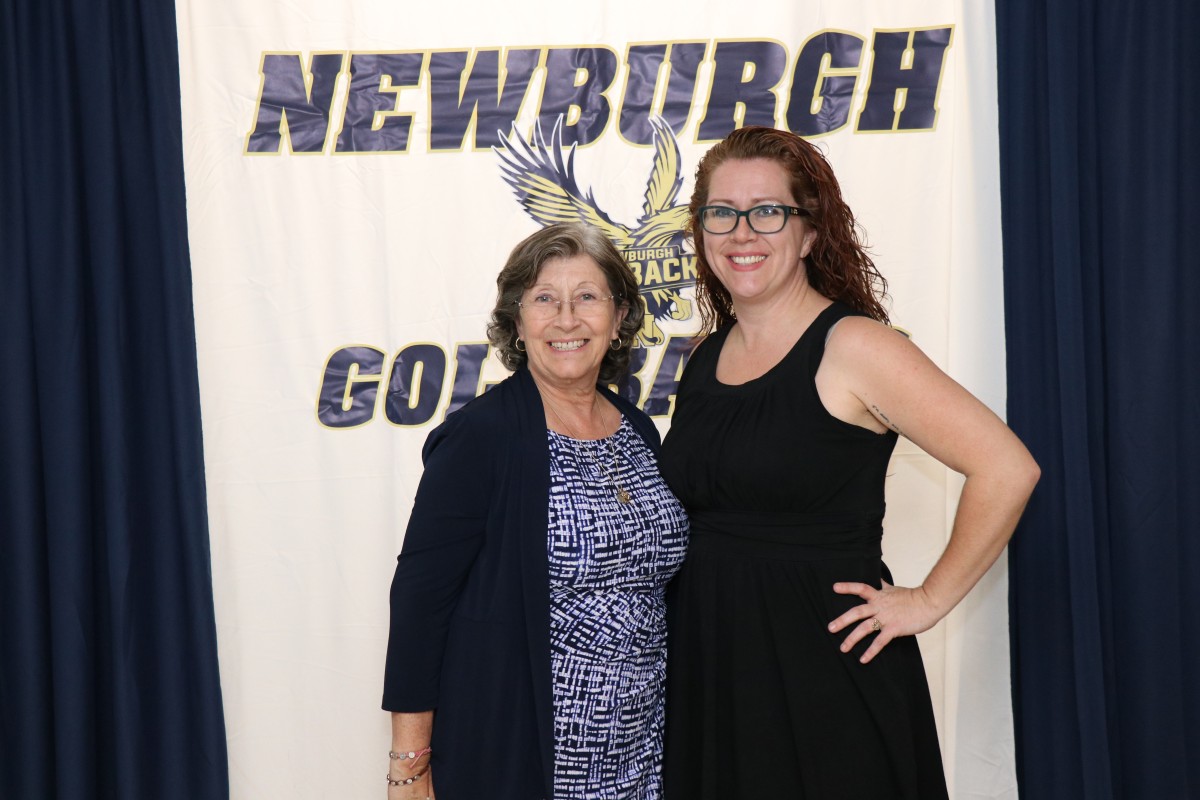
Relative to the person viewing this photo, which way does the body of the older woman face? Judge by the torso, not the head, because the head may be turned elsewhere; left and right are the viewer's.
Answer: facing the viewer and to the right of the viewer

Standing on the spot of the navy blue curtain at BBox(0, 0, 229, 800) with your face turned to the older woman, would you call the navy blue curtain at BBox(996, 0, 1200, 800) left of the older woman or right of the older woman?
left

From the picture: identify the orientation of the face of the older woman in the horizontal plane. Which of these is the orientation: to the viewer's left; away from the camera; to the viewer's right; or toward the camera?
toward the camera

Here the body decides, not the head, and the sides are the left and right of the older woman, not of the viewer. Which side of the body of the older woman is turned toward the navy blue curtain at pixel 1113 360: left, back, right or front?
left

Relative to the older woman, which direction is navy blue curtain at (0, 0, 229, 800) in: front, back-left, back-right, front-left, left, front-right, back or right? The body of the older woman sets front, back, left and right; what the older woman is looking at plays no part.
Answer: back
